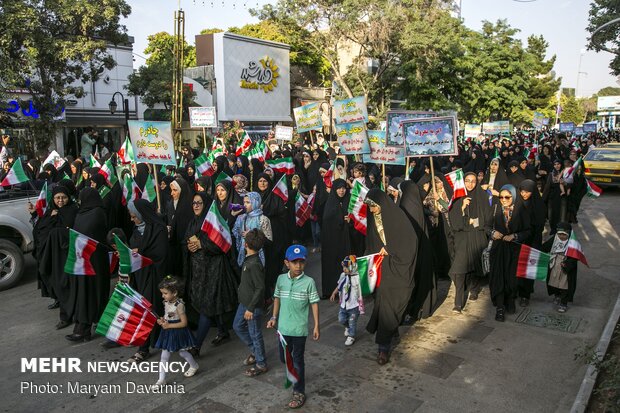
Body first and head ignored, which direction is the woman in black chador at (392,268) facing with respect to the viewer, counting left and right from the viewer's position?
facing the viewer and to the left of the viewer

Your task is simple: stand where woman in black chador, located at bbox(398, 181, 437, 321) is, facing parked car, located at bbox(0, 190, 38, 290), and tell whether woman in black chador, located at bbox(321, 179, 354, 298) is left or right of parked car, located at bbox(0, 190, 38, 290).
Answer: right

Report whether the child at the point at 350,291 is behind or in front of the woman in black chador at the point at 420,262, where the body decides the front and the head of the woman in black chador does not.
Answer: in front

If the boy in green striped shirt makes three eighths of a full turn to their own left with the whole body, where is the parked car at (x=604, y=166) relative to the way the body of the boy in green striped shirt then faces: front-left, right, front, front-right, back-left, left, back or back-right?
front

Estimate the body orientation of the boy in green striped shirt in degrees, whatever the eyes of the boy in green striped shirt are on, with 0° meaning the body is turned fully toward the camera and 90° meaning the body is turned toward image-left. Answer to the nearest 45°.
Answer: approximately 0°

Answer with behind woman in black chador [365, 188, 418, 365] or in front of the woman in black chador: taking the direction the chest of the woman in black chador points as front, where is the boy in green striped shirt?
in front

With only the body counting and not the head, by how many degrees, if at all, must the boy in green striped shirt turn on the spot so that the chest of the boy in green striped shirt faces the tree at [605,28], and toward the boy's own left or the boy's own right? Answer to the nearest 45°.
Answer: approximately 135° to the boy's own left

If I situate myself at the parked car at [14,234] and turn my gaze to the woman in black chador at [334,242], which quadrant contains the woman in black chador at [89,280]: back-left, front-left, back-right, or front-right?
front-right

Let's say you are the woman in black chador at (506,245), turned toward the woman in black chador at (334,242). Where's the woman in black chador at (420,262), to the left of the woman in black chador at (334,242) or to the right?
left

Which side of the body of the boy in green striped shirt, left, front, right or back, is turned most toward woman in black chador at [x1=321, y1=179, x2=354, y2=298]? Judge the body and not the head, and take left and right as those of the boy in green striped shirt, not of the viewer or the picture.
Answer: back

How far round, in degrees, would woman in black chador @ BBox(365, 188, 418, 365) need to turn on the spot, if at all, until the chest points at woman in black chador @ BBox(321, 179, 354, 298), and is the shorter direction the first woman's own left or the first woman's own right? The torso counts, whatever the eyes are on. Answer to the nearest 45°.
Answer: approximately 135° to the first woman's own right
